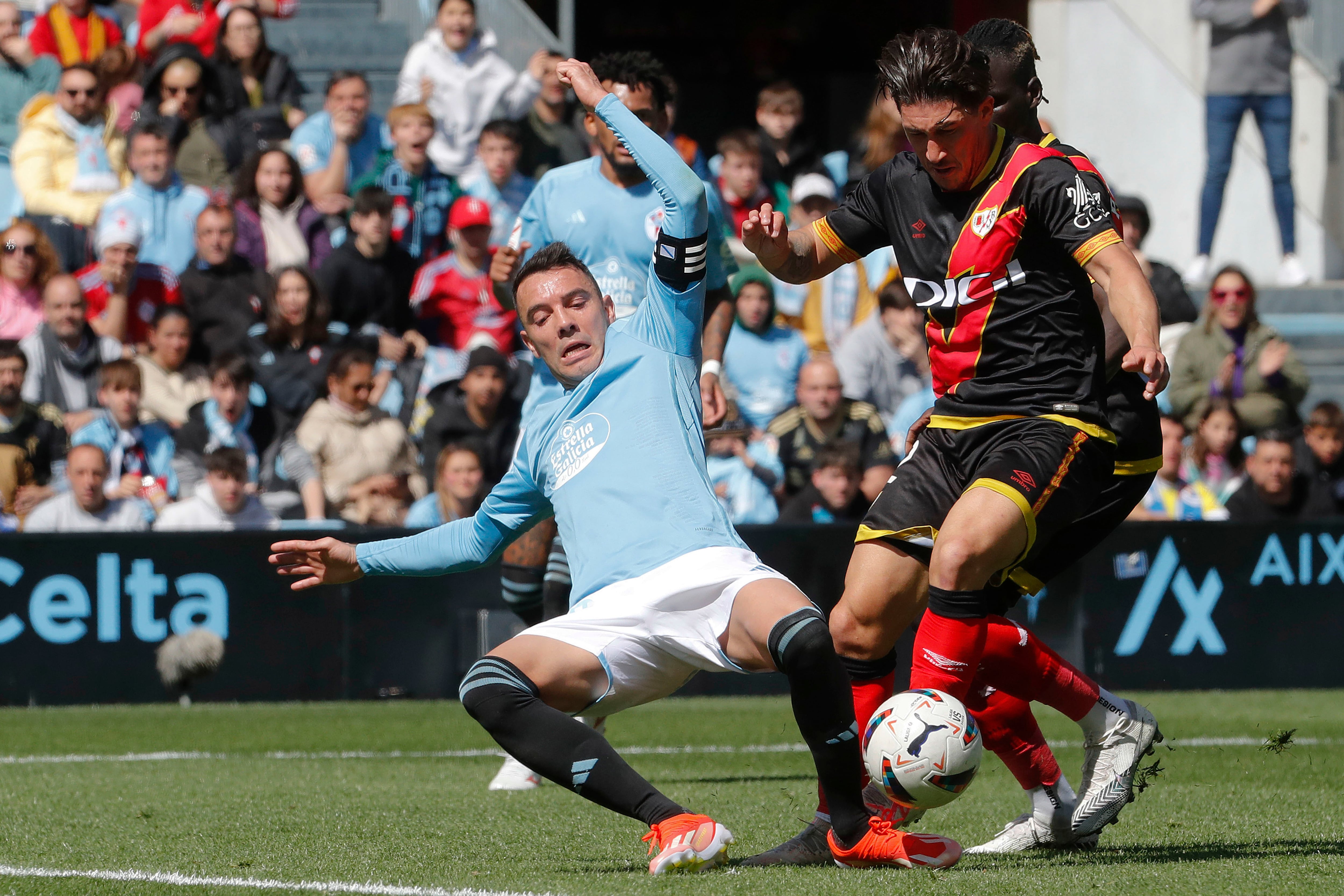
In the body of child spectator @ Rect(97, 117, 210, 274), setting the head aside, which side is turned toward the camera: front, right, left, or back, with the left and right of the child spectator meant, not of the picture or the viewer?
front

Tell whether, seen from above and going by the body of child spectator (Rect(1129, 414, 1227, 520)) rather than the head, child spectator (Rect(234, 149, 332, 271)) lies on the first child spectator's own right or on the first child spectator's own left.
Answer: on the first child spectator's own right

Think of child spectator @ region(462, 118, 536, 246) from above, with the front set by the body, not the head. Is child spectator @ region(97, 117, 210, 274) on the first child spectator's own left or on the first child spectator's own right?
on the first child spectator's own right

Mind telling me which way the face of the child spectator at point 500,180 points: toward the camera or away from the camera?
toward the camera

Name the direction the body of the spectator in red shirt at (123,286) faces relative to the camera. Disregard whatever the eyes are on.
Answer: toward the camera

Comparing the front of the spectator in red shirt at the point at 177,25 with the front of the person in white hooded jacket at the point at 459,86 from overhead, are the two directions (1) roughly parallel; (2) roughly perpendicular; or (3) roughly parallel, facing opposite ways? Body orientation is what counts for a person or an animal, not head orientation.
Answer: roughly parallel

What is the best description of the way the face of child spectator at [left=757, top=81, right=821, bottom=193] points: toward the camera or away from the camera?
toward the camera

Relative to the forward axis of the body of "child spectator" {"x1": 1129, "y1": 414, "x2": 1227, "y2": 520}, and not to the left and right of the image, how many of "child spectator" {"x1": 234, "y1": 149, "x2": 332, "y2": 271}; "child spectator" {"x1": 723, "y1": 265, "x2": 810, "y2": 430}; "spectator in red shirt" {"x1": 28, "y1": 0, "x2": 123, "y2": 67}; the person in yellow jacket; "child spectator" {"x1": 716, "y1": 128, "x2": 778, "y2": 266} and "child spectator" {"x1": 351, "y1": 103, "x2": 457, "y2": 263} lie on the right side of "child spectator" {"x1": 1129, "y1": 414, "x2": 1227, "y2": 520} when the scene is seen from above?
6

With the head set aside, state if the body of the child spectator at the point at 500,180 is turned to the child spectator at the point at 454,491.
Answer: yes

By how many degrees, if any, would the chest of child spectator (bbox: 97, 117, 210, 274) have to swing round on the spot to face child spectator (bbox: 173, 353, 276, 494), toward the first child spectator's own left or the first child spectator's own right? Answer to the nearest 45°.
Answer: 0° — they already face them

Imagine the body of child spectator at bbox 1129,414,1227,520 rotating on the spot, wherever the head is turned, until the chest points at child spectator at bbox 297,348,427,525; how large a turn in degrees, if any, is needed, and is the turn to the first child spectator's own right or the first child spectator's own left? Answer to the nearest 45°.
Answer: approximately 90° to the first child spectator's own right

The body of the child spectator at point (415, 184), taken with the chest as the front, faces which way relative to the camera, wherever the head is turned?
toward the camera

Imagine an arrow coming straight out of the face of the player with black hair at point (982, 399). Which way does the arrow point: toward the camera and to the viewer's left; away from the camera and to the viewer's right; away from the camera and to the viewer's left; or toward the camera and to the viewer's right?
toward the camera and to the viewer's left

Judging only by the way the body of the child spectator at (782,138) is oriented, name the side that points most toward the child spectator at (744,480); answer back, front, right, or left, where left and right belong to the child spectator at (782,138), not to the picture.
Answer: front

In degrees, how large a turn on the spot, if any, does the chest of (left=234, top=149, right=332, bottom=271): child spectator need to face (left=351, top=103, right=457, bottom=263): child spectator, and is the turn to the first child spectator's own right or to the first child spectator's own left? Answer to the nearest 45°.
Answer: approximately 90° to the first child spectator's own left

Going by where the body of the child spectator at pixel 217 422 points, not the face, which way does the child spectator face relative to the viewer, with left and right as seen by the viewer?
facing the viewer
